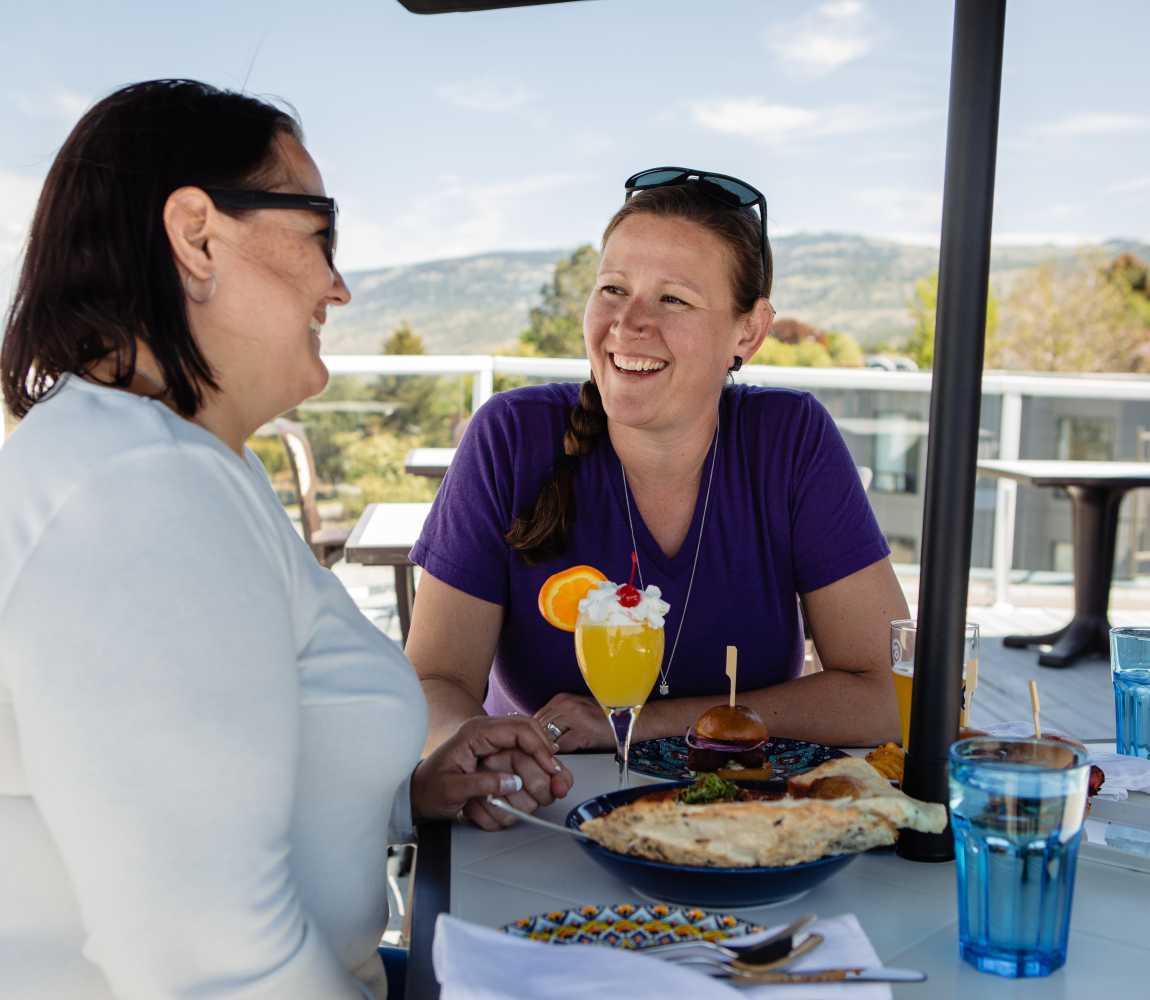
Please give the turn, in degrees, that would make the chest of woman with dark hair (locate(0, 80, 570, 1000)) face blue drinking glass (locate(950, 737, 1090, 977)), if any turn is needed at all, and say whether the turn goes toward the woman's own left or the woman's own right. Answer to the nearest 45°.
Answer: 0° — they already face it

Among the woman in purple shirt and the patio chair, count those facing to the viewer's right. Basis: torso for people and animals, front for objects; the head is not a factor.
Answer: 1

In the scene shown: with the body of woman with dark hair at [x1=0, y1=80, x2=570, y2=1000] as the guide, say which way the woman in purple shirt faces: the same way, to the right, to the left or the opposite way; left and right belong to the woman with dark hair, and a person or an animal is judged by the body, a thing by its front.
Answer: to the right

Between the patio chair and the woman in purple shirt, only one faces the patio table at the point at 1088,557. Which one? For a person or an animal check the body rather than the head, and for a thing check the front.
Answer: the patio chair

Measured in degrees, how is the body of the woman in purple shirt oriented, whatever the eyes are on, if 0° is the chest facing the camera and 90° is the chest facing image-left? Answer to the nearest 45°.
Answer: approximately 0°

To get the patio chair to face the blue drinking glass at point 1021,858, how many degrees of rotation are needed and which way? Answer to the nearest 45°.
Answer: approximately 90° to its right

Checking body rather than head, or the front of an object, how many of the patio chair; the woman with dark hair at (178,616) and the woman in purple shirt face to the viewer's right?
2

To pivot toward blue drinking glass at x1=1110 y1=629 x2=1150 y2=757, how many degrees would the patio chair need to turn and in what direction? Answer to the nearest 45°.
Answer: approximately 90° to its right

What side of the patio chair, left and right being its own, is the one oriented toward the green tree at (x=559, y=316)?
left

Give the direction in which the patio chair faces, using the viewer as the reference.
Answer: facing to the right of the viewer

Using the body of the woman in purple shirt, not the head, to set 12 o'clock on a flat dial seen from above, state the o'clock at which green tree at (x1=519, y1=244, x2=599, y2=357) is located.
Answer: The green tree is roughly at 6 o'clock from the woman in purple shirt.
